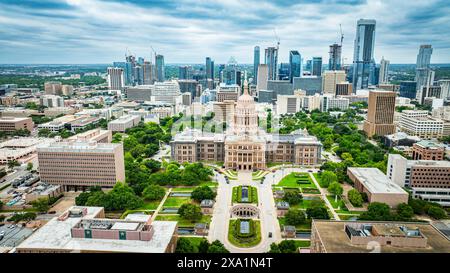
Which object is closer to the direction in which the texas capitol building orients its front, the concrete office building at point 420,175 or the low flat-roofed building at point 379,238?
the low flat-roofed building

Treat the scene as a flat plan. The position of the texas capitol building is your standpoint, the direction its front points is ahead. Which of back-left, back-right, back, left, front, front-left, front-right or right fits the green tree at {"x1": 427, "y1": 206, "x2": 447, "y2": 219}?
front-left

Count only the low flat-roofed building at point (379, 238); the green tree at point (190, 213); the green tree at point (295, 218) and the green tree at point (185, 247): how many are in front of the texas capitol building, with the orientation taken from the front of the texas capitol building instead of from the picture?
4

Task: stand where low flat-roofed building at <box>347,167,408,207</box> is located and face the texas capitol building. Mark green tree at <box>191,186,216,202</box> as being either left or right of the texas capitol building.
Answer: left

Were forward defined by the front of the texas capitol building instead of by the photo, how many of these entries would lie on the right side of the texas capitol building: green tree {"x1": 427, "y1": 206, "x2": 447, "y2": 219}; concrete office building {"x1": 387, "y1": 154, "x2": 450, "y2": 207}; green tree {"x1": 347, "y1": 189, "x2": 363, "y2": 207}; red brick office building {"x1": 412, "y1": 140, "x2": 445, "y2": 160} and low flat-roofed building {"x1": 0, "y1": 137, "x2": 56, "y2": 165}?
1

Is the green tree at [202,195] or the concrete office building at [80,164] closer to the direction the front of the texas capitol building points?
the green tree

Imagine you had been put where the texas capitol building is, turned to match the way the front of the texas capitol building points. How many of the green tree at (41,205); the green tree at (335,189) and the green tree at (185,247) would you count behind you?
0

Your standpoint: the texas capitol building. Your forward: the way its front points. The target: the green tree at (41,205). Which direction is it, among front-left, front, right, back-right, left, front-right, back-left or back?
front-right

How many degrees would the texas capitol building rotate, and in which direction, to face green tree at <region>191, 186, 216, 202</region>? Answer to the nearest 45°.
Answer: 0° — it already faces it

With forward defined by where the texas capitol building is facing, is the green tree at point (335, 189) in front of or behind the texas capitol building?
in front

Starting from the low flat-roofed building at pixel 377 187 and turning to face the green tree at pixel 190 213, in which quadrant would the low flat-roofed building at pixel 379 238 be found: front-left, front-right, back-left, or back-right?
front-left

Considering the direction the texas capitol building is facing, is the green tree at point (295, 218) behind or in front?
in front

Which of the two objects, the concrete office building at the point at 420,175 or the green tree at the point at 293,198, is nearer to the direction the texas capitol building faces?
the green tree

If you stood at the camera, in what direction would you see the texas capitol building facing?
facing the viewer

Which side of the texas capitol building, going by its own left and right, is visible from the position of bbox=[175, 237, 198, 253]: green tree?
front

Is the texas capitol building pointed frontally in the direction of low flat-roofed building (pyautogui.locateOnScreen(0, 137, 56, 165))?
no

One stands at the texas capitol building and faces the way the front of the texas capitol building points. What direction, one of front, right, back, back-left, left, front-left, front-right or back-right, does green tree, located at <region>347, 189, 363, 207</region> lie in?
front-left

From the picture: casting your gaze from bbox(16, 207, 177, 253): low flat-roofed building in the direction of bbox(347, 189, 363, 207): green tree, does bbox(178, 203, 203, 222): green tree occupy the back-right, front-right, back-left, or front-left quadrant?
front-left

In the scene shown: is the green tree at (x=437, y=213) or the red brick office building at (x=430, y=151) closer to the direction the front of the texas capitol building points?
the green tree

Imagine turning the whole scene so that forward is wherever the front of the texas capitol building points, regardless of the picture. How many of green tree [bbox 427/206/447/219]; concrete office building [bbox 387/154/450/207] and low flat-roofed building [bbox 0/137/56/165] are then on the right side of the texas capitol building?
1

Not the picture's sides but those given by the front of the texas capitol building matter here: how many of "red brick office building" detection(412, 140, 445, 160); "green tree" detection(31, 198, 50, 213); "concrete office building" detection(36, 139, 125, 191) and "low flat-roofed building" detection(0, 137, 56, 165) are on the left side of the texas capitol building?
1
